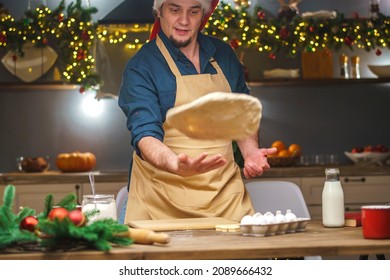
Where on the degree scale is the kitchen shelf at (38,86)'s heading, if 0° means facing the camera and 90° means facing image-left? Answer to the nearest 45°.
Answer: approximately 0°

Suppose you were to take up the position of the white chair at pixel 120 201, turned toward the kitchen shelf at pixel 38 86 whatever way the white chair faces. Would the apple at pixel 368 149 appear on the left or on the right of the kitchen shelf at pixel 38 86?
right

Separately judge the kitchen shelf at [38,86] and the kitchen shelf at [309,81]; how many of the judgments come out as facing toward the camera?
2
